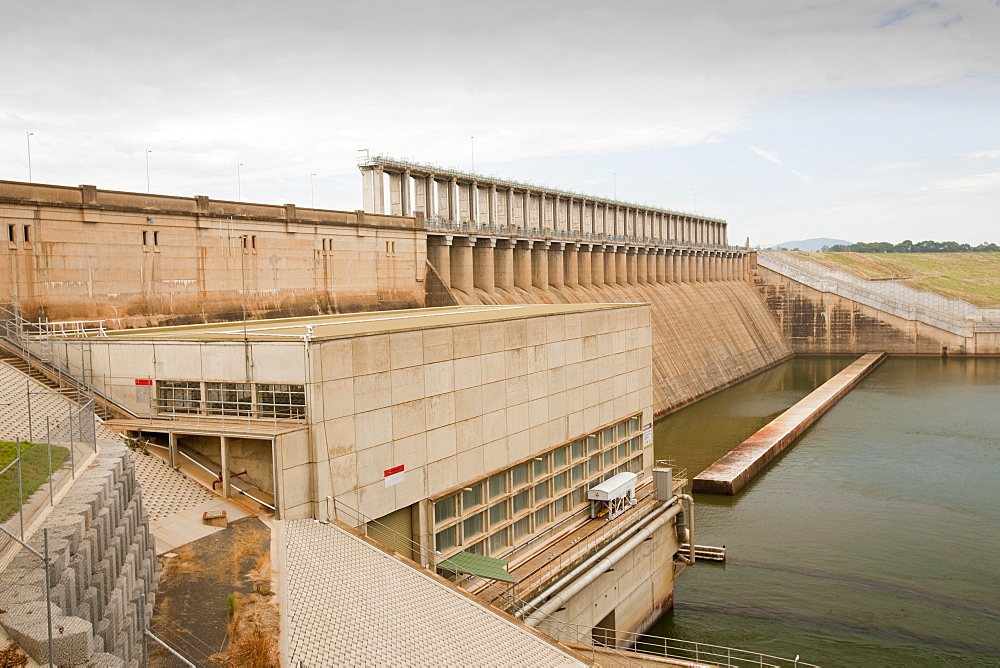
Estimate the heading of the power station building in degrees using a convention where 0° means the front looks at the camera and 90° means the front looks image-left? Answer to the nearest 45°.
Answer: approximately 315°

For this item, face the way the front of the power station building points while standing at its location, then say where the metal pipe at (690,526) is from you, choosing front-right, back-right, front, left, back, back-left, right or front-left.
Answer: left

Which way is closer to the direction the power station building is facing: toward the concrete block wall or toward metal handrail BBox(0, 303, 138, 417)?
the concrete block wall

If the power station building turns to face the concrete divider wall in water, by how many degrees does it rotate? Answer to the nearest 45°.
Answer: approximately 90° to its left

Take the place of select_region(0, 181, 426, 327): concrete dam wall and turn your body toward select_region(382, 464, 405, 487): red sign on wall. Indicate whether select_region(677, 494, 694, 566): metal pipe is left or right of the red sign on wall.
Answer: left

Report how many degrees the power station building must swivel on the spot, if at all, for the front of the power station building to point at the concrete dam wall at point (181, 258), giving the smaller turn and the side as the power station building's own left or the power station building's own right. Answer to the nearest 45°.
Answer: approximately 180°

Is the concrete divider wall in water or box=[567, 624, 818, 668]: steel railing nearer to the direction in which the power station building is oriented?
the steel railing

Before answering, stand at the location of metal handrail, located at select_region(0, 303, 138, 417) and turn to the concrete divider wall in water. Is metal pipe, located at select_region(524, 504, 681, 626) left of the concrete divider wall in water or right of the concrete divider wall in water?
right

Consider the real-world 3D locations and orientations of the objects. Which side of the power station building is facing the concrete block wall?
right
